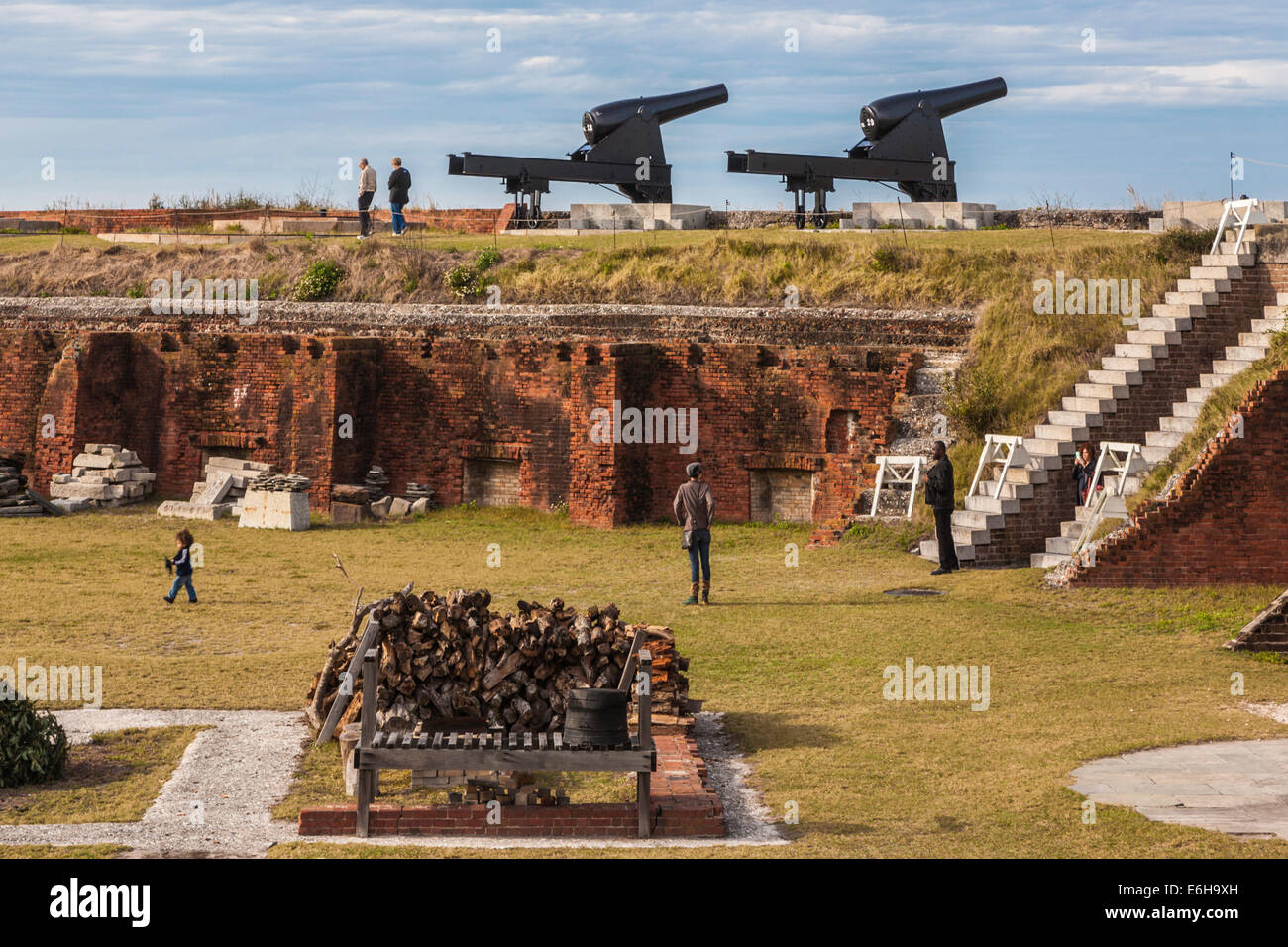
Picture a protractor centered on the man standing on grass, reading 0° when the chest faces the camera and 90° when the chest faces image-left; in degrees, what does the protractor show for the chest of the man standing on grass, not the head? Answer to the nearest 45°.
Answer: approximately 180°

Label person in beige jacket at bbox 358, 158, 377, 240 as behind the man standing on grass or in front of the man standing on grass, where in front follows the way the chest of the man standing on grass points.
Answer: in front

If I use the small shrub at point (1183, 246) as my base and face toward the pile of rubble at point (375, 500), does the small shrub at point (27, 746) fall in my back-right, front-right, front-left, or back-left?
front-left

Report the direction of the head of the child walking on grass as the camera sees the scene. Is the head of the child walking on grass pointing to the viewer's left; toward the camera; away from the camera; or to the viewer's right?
to the viewer's left

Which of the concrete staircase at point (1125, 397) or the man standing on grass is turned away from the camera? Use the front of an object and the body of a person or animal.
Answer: the man standing on grass

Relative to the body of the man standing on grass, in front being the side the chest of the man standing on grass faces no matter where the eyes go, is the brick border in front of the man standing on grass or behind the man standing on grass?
behind

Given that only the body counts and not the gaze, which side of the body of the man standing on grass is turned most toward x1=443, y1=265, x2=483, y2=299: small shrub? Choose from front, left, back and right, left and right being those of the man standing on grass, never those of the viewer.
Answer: front

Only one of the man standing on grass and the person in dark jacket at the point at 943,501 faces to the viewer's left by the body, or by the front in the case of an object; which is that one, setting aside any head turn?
the person in dark jacket

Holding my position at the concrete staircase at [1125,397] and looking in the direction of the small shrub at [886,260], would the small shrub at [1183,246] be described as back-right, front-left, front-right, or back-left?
front-right

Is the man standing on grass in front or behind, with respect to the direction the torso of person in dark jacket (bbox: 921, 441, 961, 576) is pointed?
in front

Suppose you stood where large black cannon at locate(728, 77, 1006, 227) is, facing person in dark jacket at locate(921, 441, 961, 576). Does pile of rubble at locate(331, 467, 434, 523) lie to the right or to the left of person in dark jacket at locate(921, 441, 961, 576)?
right

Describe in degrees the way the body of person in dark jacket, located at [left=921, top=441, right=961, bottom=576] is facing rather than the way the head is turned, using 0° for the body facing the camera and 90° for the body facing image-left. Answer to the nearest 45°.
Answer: approximately 90°
